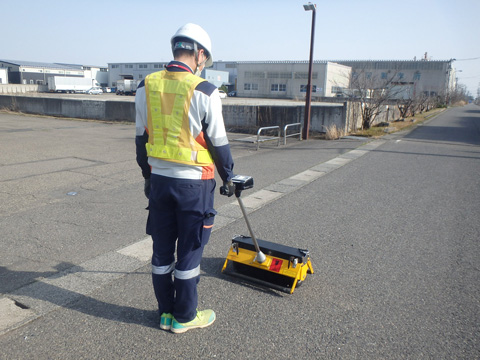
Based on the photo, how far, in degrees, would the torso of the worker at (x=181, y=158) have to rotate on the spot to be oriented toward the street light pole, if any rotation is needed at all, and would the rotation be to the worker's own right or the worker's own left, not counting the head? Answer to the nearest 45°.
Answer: approximately 45° to the worker's own left

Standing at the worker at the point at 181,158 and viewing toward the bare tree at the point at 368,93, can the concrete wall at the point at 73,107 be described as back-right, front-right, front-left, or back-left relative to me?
front-left

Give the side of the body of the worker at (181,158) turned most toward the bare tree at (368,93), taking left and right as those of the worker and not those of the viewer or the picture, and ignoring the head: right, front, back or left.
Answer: front

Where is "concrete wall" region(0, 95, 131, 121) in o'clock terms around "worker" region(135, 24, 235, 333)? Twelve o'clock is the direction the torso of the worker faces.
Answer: The concrete wall is roughly at 10 o'clock from the worker.

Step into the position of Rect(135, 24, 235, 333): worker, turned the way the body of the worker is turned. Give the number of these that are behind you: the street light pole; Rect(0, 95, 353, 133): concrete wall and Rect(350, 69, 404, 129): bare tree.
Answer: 0

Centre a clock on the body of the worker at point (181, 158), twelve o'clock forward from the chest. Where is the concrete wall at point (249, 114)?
The concrete wall is roughly at 11 o'clock from the worker.

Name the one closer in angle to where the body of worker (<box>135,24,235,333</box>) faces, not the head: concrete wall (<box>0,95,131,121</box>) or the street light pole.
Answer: the street light pole

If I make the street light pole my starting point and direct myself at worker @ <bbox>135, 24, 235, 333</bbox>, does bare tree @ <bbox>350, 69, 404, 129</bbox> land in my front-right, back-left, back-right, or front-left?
back-left

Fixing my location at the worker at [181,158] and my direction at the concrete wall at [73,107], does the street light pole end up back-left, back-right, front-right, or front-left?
front-right

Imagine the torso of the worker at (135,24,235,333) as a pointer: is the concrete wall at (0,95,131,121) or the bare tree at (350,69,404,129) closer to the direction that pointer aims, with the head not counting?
the bare tree

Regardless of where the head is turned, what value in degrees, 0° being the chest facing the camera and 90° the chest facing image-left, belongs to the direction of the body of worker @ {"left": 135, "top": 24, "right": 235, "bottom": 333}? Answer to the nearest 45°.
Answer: approximately 225°
